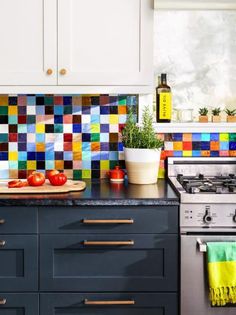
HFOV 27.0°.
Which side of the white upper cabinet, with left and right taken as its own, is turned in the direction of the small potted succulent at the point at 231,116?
left

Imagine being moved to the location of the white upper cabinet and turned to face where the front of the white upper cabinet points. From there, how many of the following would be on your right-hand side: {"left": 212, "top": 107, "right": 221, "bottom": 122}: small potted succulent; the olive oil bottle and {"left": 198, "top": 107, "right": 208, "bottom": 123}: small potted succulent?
0

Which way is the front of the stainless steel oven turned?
toward the camera

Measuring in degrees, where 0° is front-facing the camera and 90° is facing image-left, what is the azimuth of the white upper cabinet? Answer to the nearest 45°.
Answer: approximately 0°

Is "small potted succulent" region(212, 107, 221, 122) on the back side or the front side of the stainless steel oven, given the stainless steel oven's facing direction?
on the back side

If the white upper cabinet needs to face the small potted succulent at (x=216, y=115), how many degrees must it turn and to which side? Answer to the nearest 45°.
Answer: approximately 90° to its left

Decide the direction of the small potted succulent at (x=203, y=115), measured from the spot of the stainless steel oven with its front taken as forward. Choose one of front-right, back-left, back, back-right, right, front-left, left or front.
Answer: back

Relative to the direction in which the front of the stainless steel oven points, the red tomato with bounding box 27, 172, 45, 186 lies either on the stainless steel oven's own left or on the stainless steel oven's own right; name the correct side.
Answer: on the stainless steel oven's own right

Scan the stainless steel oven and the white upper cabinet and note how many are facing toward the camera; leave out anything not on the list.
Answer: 2

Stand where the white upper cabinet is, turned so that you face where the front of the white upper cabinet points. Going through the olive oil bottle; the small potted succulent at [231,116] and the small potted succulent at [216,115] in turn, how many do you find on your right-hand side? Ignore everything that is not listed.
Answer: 0

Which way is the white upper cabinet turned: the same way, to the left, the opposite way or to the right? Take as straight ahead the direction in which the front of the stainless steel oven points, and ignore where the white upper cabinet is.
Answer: the same way

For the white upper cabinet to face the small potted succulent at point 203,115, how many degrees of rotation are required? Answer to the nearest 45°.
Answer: approximately 90° to its left
